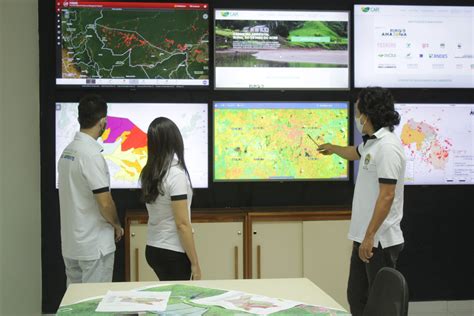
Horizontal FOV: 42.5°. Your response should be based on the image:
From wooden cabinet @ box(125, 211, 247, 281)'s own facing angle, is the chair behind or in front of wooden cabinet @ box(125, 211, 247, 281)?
in front

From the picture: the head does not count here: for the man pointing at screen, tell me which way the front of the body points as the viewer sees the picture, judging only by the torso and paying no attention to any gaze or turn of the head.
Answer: to the viewer's left

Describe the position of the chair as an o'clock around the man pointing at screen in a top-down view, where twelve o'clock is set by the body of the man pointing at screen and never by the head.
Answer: The chair is roughly at 9 o'clock from the man pointing at screen.

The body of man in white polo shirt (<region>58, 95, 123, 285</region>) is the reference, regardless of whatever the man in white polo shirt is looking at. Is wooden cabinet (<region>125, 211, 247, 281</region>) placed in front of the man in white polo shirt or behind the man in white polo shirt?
in front

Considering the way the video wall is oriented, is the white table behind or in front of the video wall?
in front

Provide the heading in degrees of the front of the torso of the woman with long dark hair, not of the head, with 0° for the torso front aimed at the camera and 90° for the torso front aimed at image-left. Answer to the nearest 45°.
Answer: approximately 225°

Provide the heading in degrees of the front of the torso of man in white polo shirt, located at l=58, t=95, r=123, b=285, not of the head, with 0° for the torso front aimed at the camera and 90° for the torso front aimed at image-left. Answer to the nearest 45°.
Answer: approximately 225°

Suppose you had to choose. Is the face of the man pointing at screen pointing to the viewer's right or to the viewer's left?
to the viewer's left

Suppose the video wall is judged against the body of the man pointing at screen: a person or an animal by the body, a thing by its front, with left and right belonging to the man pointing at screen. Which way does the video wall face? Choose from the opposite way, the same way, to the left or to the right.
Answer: to the left

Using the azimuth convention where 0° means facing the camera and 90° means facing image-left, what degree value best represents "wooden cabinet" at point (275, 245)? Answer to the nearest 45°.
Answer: approximately 0°

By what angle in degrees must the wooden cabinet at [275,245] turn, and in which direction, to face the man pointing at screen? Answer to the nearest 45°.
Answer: approximately 45° to its left

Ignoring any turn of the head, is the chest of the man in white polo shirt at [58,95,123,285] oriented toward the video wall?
yes

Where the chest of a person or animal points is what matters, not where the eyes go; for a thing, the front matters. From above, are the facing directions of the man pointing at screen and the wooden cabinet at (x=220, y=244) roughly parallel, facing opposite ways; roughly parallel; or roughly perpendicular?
roughly perpendicular
